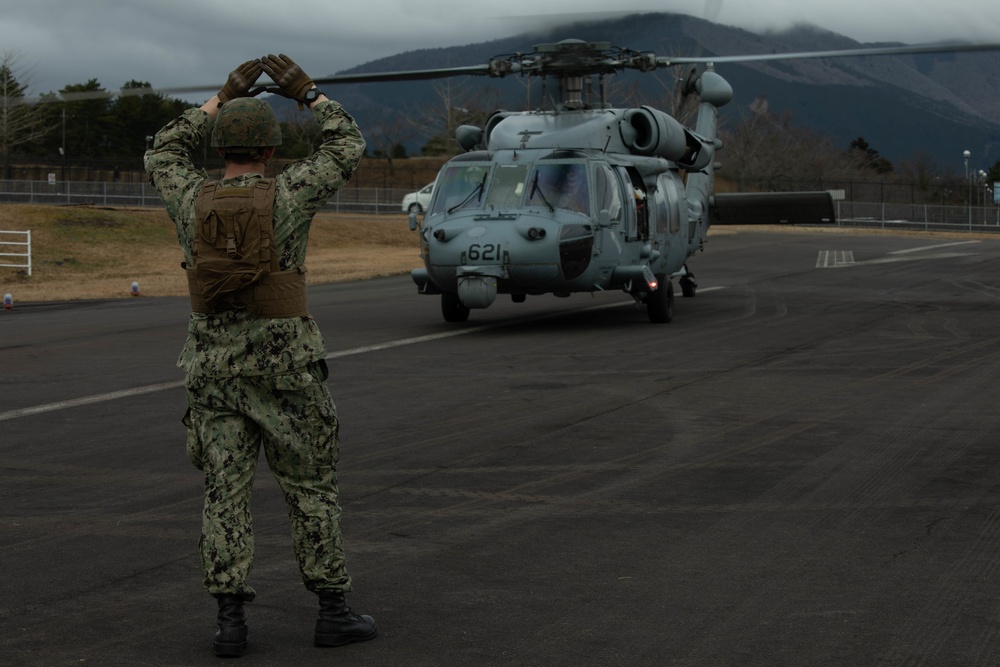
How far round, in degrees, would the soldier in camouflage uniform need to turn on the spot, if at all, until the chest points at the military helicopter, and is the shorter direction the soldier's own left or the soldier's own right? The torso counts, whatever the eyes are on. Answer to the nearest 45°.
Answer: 0° — they already face it

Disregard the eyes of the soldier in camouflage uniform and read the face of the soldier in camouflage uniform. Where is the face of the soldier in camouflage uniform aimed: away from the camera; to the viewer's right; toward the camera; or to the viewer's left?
away from the camera

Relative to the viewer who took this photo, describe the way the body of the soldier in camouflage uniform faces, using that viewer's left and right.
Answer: facing away from the viewer
